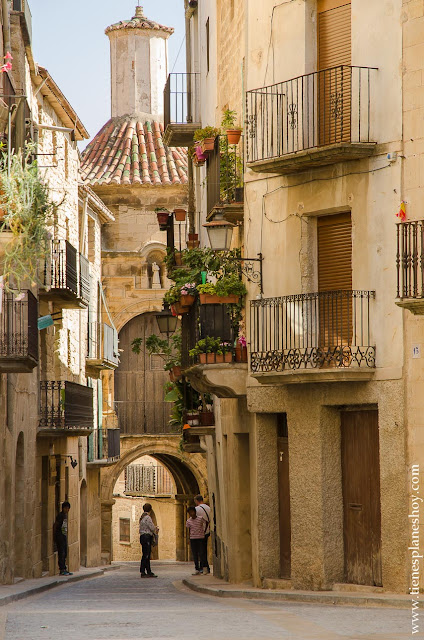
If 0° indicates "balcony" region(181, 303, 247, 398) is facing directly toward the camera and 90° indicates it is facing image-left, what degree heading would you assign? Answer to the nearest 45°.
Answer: approximately 45°

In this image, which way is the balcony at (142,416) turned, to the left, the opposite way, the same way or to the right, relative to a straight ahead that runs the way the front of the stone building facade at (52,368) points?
to the right

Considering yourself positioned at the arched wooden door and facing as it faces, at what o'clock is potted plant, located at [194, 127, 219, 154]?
The potted plant is roughly at 12 o'clock from the arched wooden door.

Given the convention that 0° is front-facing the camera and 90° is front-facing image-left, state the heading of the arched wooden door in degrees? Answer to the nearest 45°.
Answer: approximately 0°

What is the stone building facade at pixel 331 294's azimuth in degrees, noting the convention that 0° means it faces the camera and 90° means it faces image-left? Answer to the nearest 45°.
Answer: approximately 45°

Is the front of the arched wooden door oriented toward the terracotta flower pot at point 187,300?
yes

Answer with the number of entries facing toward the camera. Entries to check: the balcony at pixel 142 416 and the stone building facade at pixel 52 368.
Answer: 1

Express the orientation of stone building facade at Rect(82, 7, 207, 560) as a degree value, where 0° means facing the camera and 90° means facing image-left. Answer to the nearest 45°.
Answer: approximately 0°
